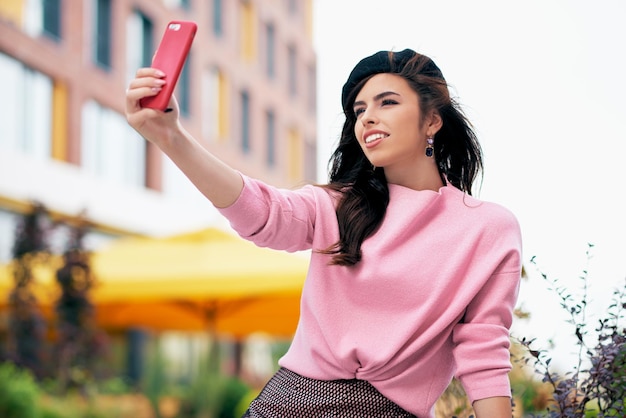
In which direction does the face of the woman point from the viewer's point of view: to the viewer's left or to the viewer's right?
to the viewer's left

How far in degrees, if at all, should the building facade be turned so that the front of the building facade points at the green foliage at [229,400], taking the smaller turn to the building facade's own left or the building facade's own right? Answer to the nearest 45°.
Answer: approximately 45° to the building facade's own right

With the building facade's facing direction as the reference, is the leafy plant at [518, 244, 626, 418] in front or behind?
in front

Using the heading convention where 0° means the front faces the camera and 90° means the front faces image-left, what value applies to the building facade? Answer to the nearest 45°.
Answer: approximately 315°

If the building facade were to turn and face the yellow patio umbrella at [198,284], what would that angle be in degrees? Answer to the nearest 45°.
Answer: approximately 45° to its right

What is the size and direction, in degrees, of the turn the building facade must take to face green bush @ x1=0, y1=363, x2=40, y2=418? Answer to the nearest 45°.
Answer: approximately 45° to its right

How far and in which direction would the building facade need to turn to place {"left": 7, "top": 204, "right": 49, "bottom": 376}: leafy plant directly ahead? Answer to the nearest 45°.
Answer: approximately 45° to its right

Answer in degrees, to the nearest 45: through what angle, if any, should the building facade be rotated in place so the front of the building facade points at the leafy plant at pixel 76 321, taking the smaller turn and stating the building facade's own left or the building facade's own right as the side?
approximately 45° to the building facade's own right

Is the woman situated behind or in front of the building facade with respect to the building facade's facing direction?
in front
